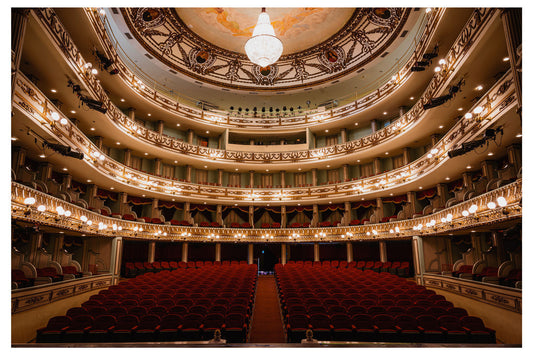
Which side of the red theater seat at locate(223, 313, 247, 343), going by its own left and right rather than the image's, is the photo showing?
front

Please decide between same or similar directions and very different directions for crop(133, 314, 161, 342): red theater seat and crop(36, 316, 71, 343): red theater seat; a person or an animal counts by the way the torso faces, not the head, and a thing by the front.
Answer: same or similar directions

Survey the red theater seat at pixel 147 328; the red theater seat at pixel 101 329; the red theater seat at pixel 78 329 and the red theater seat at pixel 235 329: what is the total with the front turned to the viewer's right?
0

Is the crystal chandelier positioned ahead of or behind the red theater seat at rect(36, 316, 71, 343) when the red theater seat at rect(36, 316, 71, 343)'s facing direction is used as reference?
behind

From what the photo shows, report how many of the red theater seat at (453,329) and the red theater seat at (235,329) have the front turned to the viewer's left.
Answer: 0

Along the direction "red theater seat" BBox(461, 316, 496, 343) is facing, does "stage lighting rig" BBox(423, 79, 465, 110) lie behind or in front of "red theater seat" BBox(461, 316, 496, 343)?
behind

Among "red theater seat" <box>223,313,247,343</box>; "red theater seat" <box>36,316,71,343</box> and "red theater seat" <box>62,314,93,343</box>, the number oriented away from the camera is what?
0
